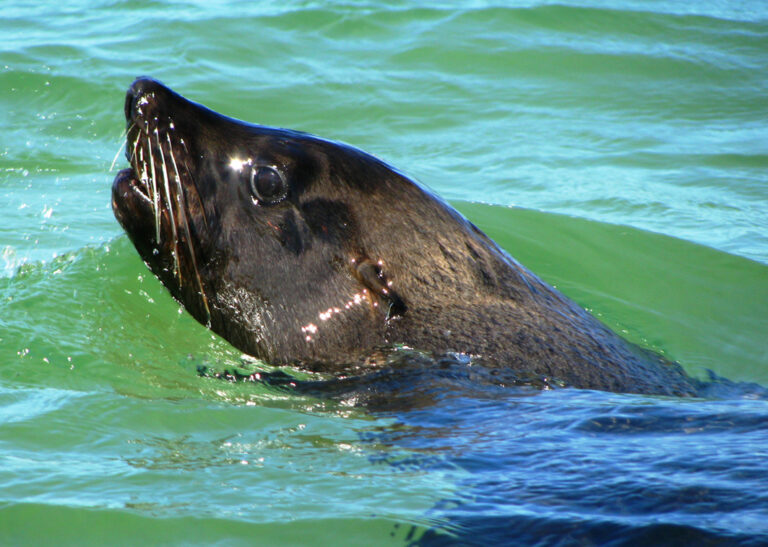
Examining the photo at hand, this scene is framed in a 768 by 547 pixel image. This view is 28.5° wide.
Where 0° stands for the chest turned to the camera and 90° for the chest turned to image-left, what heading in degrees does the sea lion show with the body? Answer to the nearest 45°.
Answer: approximately 90°
